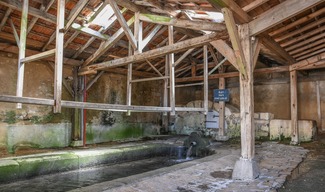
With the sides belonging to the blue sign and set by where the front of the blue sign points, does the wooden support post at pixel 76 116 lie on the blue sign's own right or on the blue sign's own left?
on the blue sign's own right

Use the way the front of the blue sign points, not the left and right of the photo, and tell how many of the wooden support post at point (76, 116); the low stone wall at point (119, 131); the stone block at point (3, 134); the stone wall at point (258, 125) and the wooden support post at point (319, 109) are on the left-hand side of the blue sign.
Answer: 2

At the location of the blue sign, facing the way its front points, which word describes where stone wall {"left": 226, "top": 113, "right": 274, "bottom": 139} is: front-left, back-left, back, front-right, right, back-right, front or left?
left

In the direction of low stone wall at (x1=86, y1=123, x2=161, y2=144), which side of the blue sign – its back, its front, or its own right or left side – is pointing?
right

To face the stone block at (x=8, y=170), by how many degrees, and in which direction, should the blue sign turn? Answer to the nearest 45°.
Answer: approximately 45° to its right

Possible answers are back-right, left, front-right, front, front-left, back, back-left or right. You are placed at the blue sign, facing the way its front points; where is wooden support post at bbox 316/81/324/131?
left

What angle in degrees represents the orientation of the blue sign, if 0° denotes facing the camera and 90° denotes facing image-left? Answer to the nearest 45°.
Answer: approximately 0°

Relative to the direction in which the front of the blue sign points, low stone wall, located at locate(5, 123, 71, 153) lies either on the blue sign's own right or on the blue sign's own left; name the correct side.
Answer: on the blue sign's own right

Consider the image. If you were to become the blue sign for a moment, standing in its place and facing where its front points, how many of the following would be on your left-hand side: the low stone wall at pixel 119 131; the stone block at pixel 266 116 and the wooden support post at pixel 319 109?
2

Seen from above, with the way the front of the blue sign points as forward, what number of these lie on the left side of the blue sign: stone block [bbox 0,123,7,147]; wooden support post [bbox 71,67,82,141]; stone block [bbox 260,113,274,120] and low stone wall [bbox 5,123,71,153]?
1

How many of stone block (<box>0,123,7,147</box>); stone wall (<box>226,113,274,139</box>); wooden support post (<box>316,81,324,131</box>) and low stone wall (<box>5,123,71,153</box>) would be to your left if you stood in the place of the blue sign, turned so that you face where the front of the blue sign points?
2
